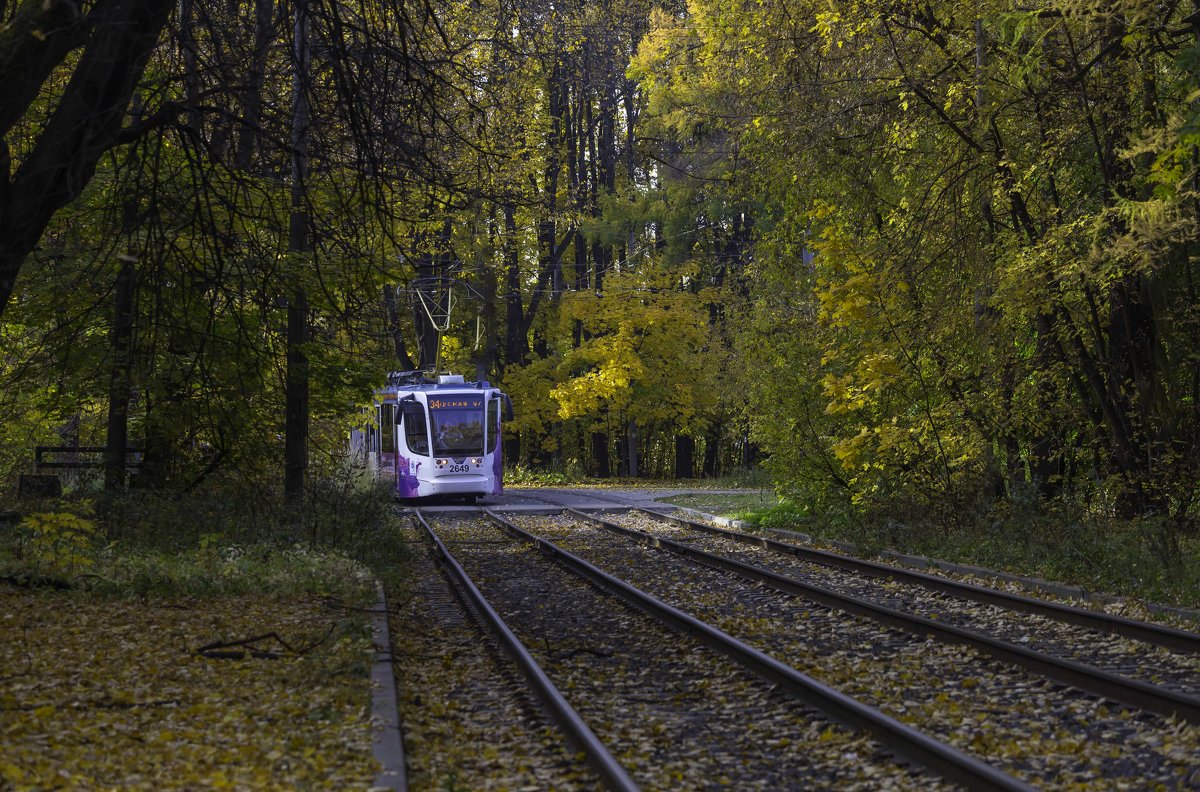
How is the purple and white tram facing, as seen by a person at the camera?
facing the viewer

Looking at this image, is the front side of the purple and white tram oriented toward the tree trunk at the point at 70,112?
yes

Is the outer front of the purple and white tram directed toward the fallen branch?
yes

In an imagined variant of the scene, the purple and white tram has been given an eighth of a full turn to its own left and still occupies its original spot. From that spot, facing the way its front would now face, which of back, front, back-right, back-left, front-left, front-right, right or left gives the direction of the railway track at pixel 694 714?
front-right

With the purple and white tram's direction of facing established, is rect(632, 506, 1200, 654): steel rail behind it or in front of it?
in front

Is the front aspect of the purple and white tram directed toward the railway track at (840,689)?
yes

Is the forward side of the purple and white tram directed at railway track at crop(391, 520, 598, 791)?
yes

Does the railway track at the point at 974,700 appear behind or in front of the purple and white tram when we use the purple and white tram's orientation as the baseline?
in front

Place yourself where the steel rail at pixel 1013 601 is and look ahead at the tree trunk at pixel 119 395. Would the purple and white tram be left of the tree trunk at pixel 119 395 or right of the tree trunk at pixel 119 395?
right
